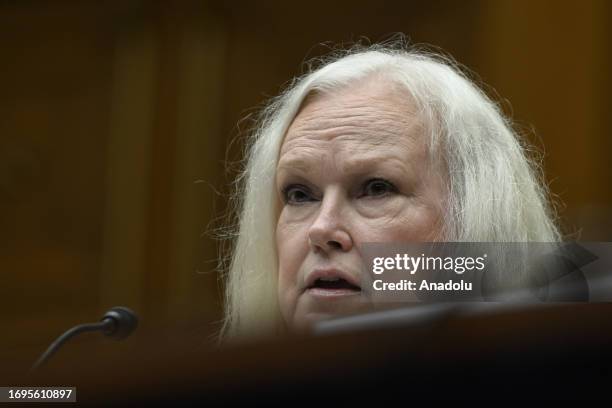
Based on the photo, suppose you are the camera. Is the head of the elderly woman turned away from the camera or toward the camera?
toward the camera

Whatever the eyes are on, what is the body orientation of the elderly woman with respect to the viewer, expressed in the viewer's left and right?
facing the viewer and to the left of the viewer

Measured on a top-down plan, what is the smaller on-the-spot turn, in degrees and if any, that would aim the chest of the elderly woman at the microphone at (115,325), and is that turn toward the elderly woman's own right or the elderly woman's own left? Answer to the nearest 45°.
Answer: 0° — they already face it
